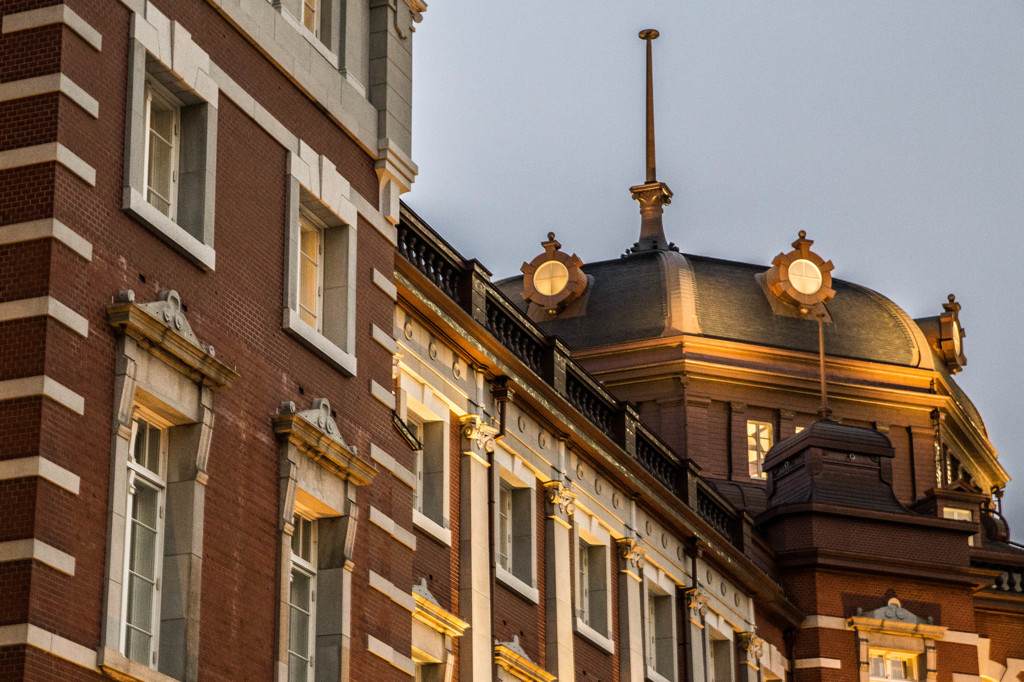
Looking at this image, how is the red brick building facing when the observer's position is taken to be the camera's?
facing the viewer and to the right of the viewer
